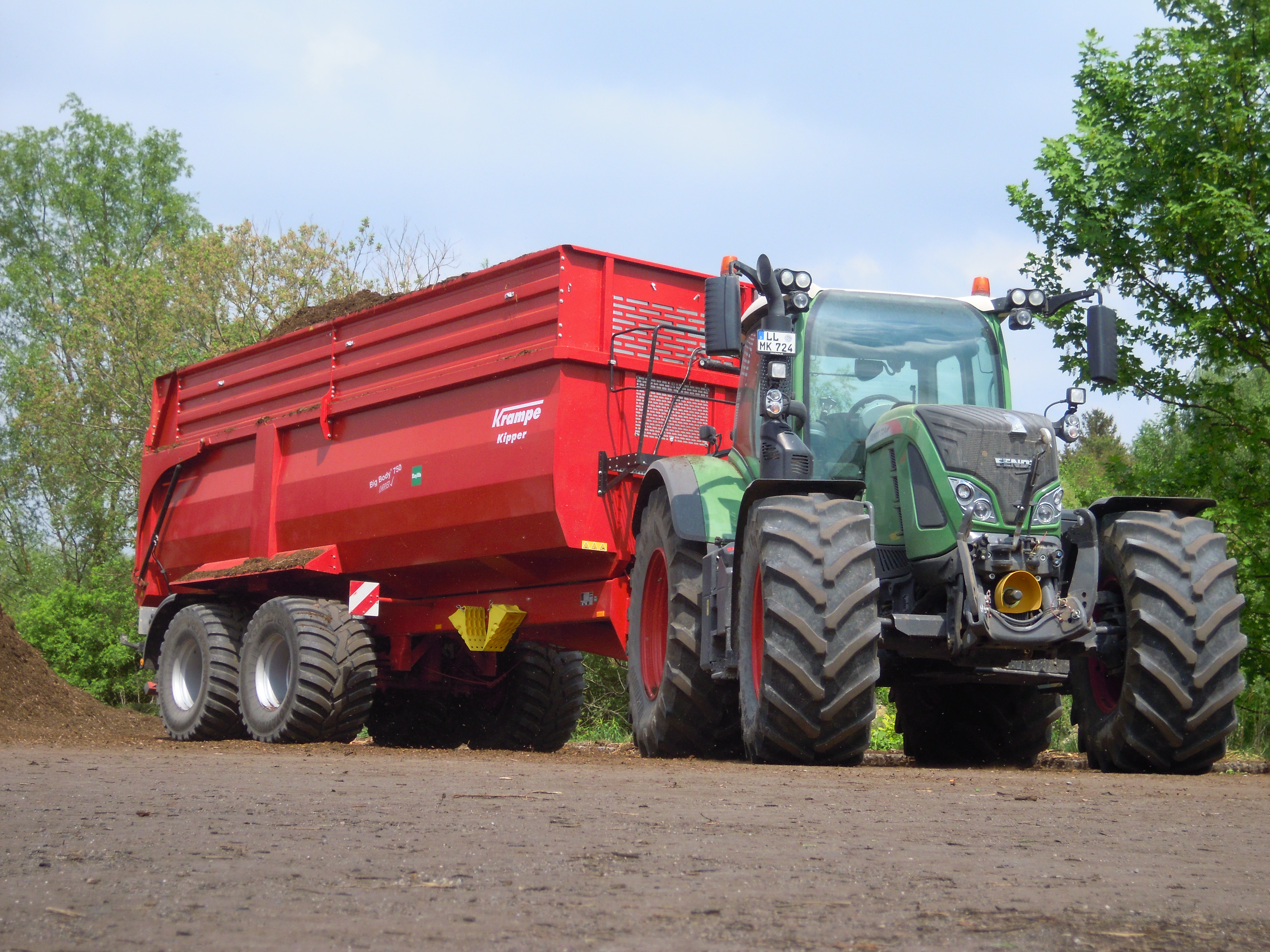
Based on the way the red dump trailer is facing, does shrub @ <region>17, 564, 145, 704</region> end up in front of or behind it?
behind

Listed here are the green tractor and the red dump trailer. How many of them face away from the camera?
0

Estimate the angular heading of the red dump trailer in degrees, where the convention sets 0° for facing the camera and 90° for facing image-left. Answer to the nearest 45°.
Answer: approximately 315°

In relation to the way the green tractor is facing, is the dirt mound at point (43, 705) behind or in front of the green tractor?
behind

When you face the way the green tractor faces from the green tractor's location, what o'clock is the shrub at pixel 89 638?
The shrub is roughly at 6 o'clock from the green tractor.

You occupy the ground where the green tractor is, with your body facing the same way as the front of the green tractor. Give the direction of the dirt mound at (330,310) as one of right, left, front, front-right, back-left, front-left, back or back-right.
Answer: back

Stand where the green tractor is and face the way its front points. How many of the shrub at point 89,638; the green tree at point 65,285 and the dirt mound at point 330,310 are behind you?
3

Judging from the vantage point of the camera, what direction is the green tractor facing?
facing the viewer and to the right of the viewer

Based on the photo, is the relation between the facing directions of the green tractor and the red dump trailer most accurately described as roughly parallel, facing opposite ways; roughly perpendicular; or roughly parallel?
roughly parallel

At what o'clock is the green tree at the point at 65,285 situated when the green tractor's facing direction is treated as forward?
The green tree is roughly at 6 o'clock from the green tractor.

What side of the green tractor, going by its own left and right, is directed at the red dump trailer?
back

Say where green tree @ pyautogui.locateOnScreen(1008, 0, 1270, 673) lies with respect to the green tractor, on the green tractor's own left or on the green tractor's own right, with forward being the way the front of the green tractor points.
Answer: on the green tractor's own left

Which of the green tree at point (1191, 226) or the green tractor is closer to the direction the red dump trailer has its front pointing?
the green tractor

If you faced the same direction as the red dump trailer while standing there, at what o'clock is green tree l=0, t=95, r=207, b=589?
The green tree is roughly at 7 o'clock from the red dump trailer.

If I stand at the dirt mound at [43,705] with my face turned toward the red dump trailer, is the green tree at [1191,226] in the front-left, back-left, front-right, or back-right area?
front-left
